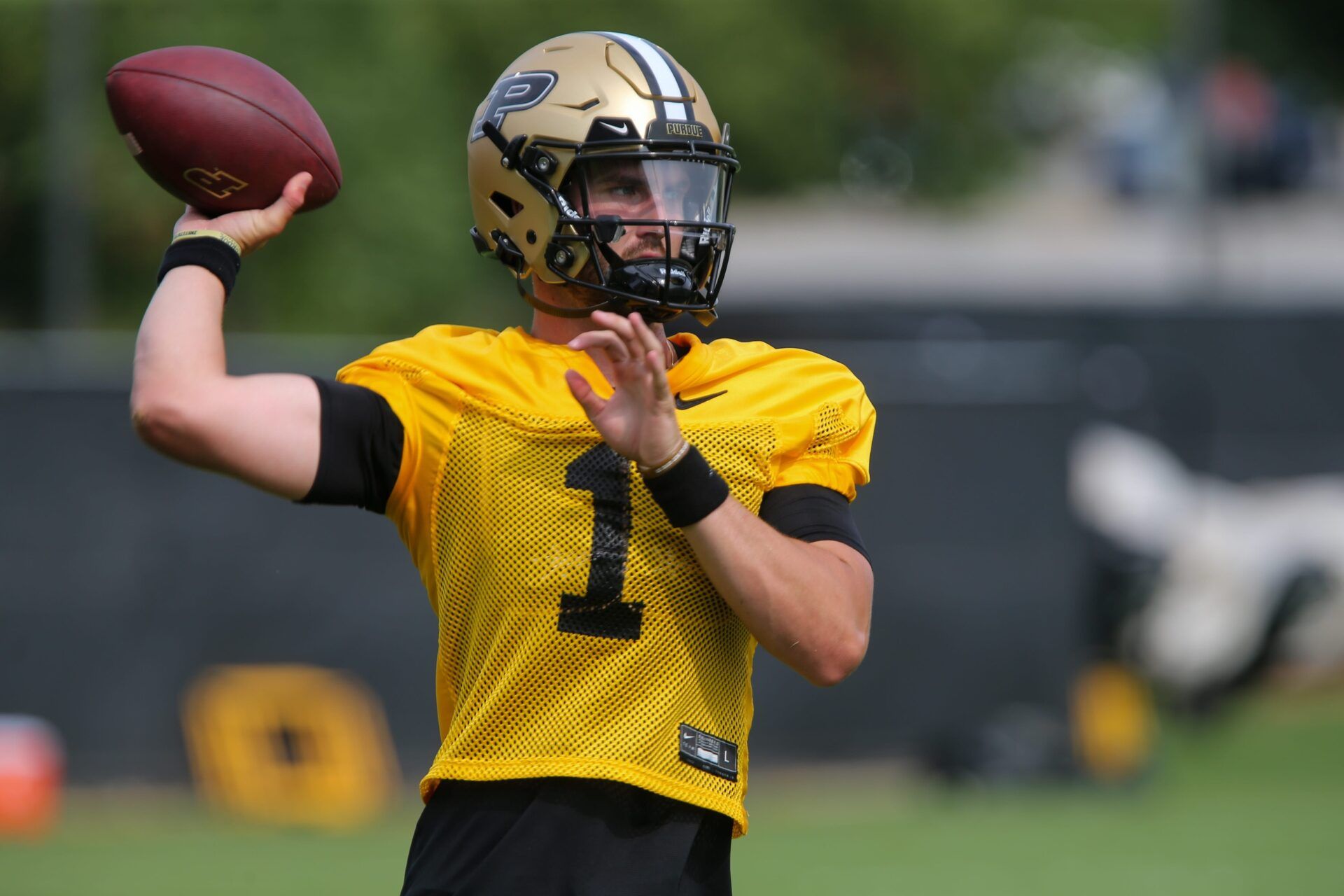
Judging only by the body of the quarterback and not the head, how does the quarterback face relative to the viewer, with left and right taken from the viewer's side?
facing the viewer

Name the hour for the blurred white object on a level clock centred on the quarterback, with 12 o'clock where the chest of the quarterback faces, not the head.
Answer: The blurred white object is roughly at 7 o'clock from the quarterback.

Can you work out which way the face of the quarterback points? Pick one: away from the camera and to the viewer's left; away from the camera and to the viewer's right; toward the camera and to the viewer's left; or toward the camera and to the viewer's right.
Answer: toward the camera and to the viewer's right
